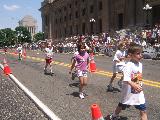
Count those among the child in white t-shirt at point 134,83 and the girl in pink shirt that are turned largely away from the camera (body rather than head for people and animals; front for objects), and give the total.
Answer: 0

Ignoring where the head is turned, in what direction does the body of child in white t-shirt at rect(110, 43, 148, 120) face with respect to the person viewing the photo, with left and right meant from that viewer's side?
facing the viewer and to the right of the viewer

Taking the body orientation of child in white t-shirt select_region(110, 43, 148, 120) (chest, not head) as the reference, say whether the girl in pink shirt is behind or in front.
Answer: behind

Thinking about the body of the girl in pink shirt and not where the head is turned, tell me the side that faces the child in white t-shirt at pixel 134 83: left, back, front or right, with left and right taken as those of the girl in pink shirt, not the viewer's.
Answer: front

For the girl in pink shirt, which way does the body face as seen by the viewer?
toward the camera
